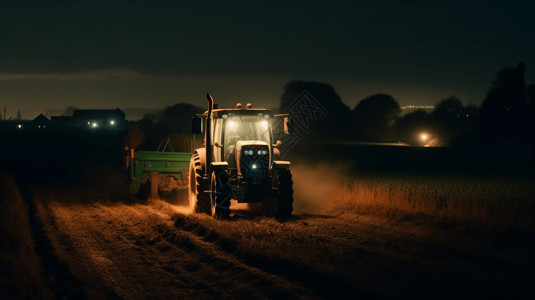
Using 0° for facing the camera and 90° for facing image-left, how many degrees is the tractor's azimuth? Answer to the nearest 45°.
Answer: approximately 0°

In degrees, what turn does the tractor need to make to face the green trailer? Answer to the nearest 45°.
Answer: approximately 135° to its right
